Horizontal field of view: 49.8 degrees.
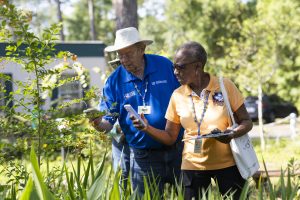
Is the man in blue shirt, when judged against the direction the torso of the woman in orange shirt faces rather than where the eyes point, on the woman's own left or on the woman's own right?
on the woman's own right

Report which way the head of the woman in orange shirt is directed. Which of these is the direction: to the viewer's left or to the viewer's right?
to the viewer's left

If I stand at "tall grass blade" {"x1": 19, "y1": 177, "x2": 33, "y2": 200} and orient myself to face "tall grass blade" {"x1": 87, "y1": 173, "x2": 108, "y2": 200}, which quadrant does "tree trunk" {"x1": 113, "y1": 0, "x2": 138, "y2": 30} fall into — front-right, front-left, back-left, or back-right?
front-left

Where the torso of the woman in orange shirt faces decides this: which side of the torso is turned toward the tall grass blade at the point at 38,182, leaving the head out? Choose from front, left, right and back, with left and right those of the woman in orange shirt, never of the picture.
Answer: front

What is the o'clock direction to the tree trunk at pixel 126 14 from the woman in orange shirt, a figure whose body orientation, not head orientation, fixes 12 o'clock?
The tree trunk is roughly at 4 o'clock from the woman in orange shirt.

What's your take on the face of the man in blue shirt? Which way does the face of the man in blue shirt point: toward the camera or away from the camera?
toward the camera

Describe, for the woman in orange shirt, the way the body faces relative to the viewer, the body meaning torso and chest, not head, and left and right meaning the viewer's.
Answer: facing the viewer and to the left of the viewer

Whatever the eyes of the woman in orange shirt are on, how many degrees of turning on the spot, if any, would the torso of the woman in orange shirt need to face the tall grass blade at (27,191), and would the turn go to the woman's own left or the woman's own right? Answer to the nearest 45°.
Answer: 0° — they already face it
